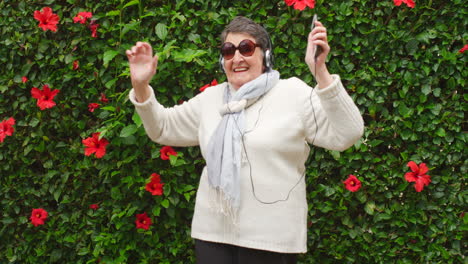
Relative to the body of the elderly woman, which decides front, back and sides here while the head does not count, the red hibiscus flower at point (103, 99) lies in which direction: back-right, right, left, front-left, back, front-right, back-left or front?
right

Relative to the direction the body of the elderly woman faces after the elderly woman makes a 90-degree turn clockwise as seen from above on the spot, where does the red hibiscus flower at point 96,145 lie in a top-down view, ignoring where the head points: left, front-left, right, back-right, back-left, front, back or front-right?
front

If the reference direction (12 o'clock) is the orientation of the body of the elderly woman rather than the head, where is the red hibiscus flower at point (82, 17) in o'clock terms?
The red hibiscus flower is roughly at 3 o'clock from the elderly woman.

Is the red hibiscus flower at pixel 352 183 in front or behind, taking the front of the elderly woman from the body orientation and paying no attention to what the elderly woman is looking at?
behind

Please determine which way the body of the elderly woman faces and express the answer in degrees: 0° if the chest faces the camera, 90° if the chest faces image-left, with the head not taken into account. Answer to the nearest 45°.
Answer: approximately 45°

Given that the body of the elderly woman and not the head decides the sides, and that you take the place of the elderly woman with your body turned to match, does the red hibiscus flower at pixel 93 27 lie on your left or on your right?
on your right

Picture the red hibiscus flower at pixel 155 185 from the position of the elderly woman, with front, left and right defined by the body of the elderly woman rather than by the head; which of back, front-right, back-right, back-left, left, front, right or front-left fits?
right

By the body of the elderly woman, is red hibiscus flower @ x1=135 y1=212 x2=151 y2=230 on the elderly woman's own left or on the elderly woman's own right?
on the elderly woman's own right

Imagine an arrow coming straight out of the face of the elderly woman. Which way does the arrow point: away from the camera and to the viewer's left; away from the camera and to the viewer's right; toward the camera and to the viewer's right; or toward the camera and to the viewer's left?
toward the camera and to the viewer's left

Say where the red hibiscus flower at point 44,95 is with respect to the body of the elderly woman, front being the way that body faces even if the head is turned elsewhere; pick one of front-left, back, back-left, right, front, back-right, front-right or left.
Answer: right

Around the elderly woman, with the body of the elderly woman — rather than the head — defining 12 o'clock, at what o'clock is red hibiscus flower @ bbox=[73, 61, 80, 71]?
The red hibiscus flower is roughly at 3 o'clock from the elderly woman.

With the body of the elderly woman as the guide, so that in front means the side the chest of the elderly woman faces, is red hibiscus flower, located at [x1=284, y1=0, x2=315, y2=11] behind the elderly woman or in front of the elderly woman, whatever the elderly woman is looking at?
behind
